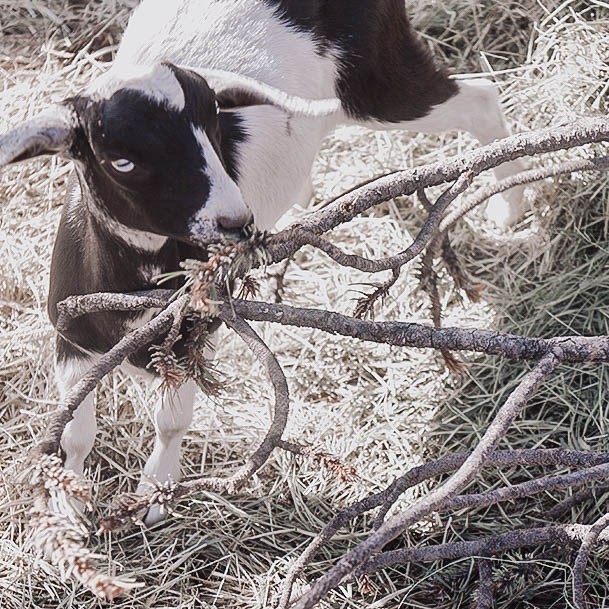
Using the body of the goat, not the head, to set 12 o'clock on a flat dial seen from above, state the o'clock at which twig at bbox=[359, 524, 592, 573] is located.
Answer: The twig is roughly at 10 o'clock from the goat.

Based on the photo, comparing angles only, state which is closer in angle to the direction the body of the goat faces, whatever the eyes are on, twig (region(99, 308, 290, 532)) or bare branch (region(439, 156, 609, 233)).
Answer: the twig

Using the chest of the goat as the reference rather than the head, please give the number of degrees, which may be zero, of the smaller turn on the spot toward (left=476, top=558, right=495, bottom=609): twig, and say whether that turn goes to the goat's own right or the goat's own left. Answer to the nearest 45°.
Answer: approximately 45° to the goat's own left

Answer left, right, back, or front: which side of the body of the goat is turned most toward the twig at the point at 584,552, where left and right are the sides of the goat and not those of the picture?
left

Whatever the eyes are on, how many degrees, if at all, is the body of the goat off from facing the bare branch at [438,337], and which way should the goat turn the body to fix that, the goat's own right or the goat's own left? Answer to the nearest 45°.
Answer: approximately 45° to the goat's own left

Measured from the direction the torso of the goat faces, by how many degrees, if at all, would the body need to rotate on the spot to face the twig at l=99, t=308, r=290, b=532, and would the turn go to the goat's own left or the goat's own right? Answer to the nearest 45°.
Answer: approximately 45° to the goat's own left

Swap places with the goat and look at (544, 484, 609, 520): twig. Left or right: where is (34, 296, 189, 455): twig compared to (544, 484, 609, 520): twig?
right
